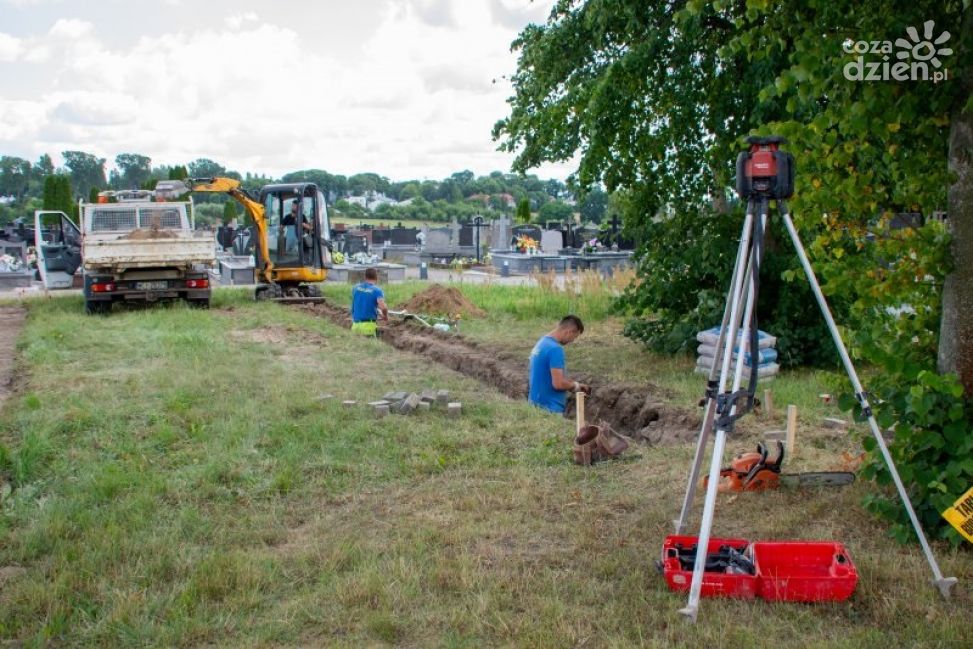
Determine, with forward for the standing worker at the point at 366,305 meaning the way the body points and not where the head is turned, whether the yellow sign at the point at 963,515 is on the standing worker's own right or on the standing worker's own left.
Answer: on the standing worker's own right

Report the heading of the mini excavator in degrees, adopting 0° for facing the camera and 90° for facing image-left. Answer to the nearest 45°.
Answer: approximately 90°

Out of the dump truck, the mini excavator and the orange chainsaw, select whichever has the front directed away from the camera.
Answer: the dump truck

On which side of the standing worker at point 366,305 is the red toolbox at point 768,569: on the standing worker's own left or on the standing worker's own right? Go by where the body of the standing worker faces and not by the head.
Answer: on the standing worker's own right

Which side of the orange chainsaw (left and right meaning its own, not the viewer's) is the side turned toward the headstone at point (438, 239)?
left

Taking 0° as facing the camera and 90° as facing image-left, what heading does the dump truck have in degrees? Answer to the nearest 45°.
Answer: approximately 180°

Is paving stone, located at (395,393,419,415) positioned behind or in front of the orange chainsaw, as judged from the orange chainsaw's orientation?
behind

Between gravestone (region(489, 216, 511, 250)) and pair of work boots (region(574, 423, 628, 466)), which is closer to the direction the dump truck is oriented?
the gravestone

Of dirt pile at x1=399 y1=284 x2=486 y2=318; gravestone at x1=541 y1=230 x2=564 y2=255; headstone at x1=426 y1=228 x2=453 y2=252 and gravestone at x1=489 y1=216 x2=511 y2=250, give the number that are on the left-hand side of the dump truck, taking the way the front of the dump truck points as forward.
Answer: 0

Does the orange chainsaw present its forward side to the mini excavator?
no

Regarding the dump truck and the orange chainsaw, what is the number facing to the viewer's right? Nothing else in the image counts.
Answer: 1

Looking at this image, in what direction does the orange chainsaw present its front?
to the viewer's right

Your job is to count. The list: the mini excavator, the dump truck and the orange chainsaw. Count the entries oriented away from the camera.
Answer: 1
